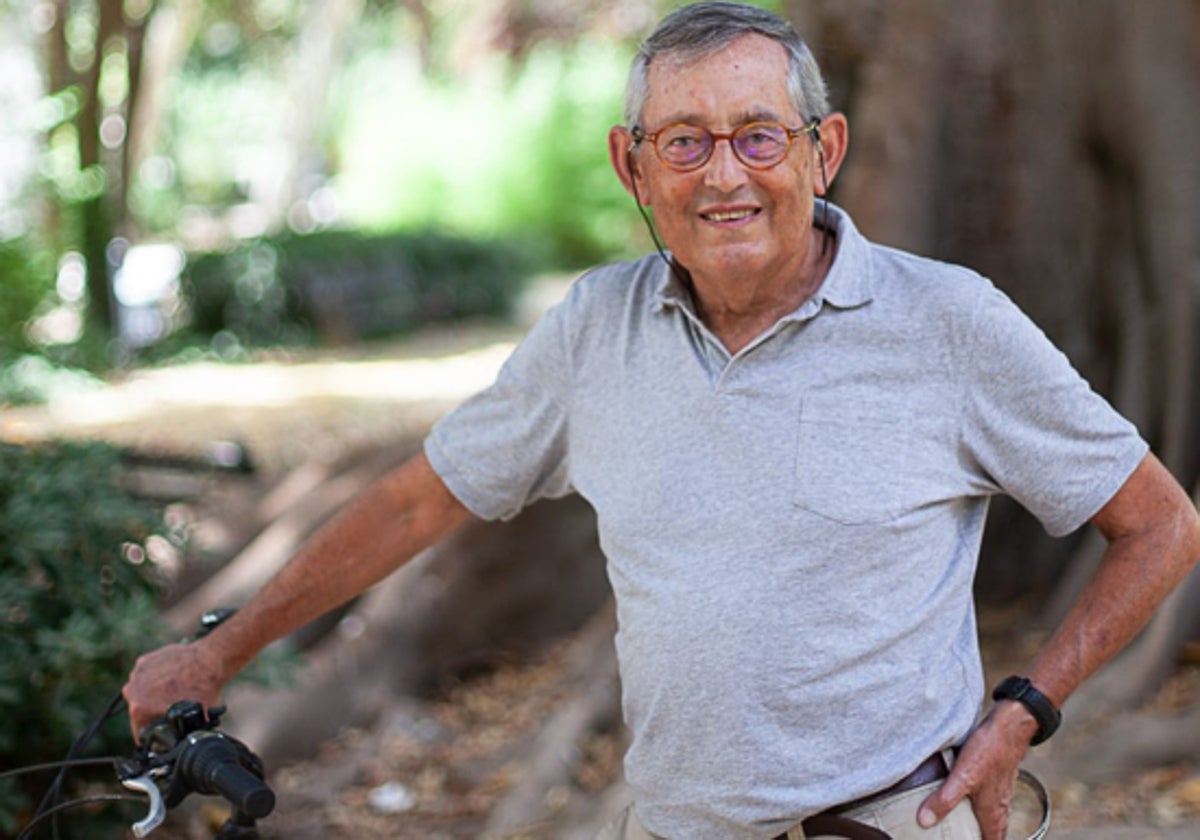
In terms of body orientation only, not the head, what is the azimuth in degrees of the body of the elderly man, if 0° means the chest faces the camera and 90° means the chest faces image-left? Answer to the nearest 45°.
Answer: approximately 0°

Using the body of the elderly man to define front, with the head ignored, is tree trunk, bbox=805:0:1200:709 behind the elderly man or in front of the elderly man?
behind
